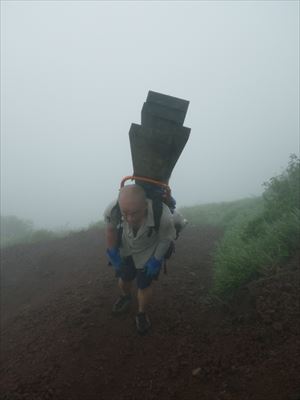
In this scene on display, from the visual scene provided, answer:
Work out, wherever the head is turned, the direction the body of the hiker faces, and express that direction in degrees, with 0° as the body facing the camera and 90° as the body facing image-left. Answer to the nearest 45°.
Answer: approximately 0°

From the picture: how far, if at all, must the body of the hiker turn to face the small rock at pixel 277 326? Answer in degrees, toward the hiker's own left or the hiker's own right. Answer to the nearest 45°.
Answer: approximately 45° to the hiker's own left
